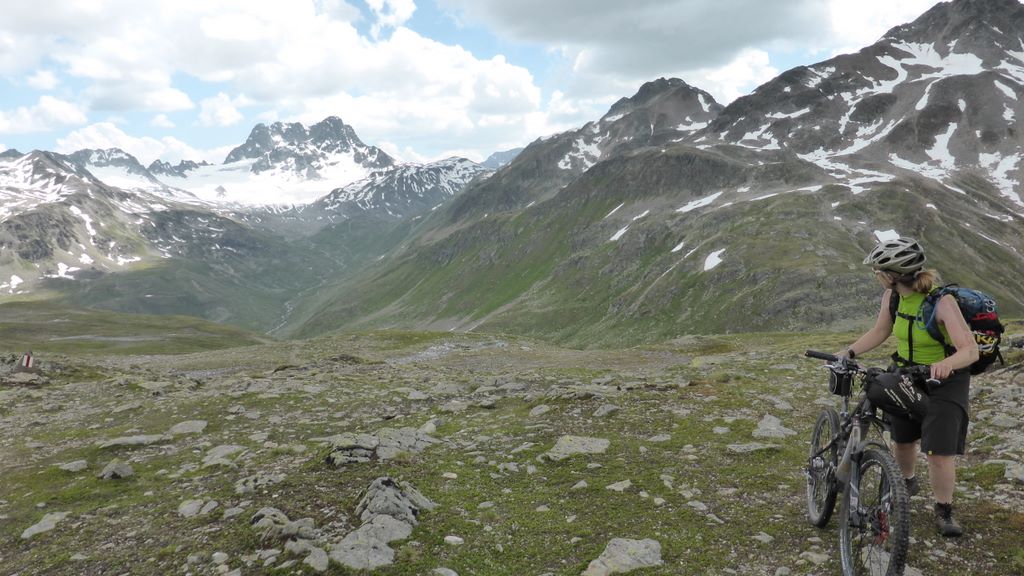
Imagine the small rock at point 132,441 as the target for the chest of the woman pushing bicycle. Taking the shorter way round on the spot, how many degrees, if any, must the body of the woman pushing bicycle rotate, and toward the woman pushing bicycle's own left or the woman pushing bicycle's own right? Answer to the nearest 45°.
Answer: approximately 45° to the woman pushing bicycle's own right

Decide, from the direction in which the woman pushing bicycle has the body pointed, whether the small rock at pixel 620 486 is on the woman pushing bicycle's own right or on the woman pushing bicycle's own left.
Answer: on the woman pushing bicycle's own right

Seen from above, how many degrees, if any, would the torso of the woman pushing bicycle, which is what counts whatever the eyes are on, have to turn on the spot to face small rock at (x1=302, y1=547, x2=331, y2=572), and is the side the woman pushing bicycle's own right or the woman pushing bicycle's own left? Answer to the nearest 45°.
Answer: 0° — they already face it

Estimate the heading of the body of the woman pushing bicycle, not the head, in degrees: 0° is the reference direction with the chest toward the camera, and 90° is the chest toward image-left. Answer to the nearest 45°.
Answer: approximately 45°

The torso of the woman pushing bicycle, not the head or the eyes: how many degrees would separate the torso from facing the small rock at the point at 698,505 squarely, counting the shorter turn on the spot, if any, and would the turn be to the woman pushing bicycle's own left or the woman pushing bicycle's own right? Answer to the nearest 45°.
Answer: approximately 45° to the woman pushing bicycle's own right
